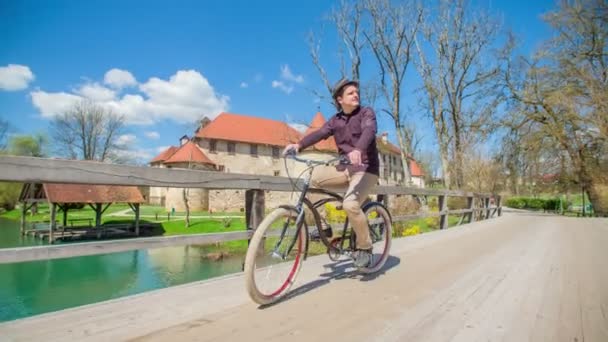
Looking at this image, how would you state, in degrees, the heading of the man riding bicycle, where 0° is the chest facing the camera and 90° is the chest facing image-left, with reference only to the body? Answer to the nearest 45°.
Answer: approximately 45°

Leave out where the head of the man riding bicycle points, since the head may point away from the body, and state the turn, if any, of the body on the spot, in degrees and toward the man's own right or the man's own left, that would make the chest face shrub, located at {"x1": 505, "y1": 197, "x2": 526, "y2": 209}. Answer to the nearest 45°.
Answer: approximately 180°

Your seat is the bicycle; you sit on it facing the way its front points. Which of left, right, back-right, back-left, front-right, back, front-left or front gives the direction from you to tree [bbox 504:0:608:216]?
back

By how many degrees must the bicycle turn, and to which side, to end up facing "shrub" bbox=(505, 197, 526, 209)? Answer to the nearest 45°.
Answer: approximately 180°

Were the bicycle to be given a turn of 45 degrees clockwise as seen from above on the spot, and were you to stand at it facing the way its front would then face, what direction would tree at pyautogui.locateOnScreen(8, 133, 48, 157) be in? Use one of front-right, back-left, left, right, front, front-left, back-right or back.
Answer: front-right

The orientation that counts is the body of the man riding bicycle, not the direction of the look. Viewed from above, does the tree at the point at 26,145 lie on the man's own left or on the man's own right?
on the man's own right

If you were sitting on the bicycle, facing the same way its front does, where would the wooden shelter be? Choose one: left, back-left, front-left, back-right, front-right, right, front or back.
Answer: right

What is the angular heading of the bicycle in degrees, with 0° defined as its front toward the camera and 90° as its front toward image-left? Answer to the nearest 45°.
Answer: approximately 45°
